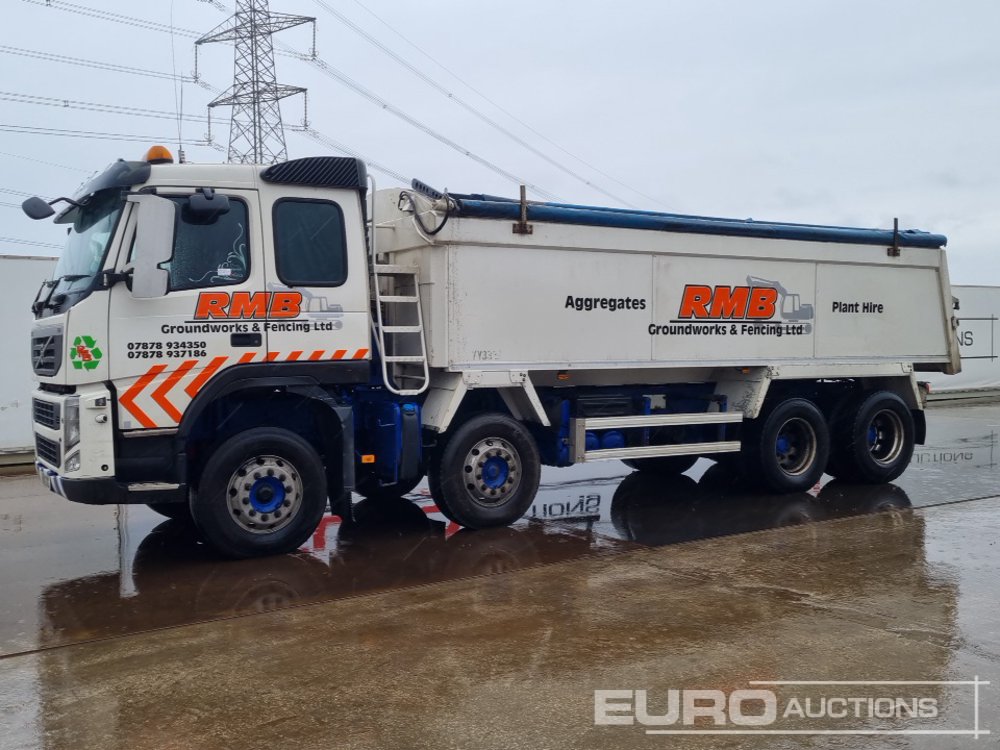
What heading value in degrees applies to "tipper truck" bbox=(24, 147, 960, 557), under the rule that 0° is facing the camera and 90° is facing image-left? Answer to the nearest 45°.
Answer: approximately 45°

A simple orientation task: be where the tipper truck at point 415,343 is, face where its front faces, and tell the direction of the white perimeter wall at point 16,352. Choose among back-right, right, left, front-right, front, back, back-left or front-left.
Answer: right

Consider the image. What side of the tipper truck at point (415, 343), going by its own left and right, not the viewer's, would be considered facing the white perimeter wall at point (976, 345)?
back
